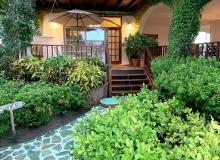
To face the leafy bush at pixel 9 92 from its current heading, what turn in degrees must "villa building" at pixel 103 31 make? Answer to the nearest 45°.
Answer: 0° — it already faces it

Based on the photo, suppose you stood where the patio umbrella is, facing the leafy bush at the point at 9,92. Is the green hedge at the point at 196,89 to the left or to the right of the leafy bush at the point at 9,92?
left

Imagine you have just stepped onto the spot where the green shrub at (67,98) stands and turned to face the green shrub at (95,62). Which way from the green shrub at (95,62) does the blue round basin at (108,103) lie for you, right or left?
right

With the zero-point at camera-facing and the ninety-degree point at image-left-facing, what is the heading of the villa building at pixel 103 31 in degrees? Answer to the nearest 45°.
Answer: approximately 0°

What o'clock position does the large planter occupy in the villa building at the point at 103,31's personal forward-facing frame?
The large planter is roughly at 12 o'clock from the villa building.

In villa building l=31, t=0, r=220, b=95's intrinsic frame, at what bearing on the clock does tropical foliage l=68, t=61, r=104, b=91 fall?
The tropical foliage is roughly at 12 o'clock from the villa building.

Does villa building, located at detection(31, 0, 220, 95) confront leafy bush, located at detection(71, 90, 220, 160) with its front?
yes
